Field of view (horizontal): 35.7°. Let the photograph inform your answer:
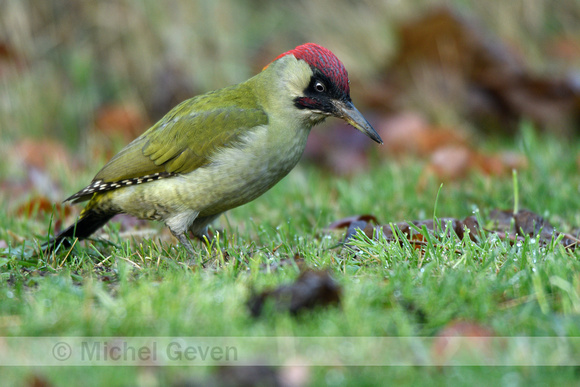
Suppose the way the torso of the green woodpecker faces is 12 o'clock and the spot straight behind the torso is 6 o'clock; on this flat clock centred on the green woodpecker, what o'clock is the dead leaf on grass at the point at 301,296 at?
The dead leaf on grass is roughly at 3 o'clock from the green woodpecker.

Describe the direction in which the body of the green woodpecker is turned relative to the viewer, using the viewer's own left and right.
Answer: facing to the right of the viewer
